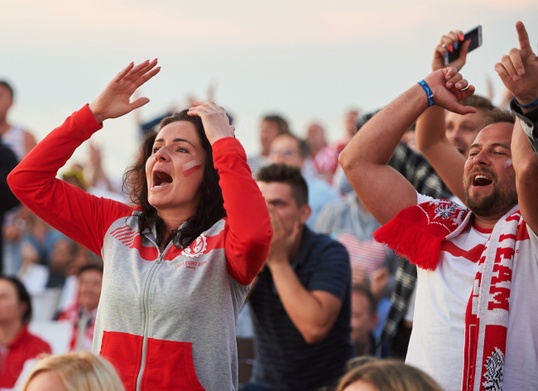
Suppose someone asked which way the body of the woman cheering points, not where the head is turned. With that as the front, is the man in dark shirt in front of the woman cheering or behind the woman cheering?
behind

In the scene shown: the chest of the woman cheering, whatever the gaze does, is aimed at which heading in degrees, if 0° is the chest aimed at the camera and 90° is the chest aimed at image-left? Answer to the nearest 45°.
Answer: approximately 45°

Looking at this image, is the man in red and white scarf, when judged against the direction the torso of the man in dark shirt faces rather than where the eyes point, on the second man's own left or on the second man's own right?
on the second man's own left

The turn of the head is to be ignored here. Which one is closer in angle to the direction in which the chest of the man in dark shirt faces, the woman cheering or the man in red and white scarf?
the woman cheering

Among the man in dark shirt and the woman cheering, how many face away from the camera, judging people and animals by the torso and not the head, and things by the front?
0
